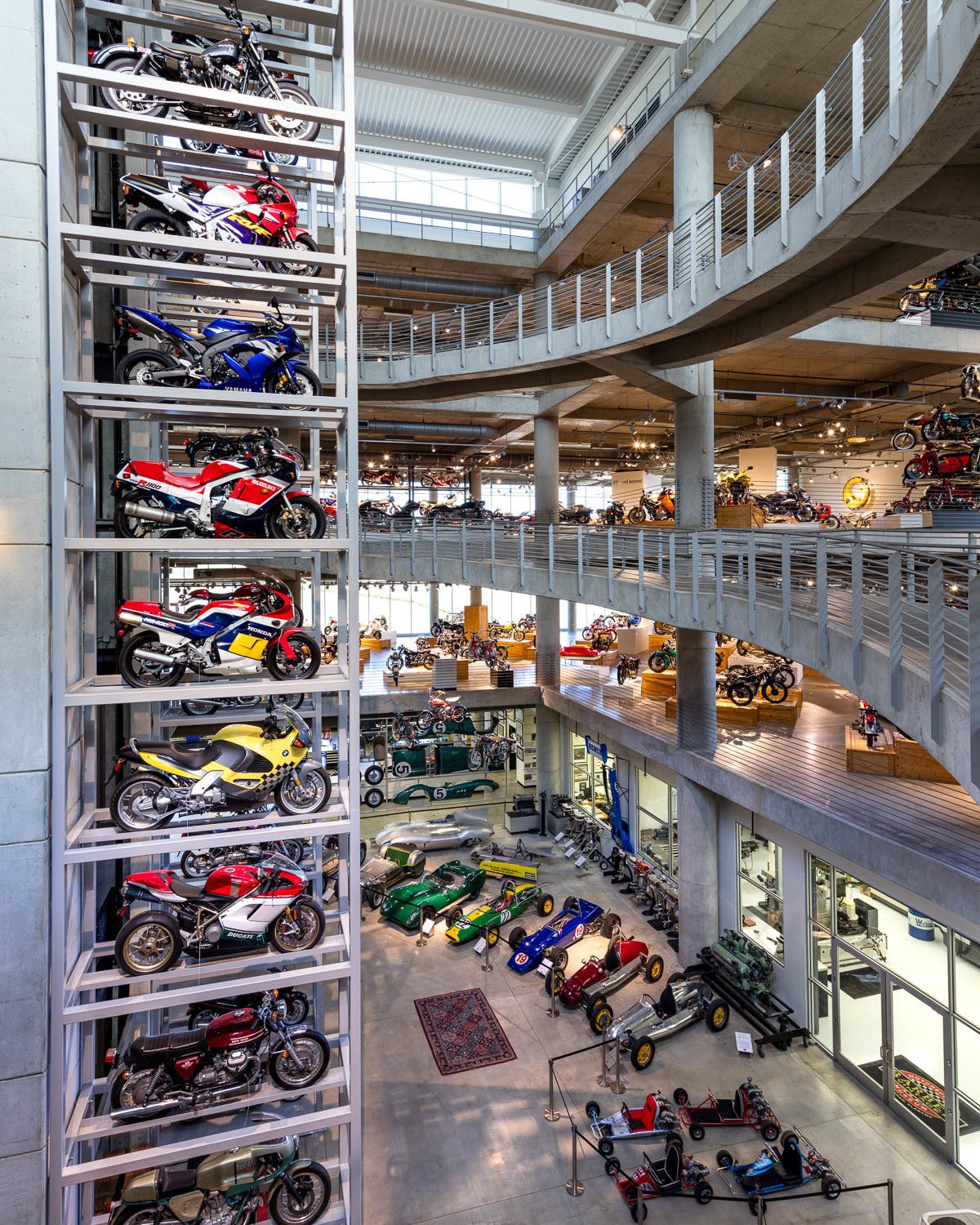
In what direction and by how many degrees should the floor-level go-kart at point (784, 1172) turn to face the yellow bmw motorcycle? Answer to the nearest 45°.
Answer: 0° — it already faces it

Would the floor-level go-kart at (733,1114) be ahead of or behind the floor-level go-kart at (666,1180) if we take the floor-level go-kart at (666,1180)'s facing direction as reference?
behind

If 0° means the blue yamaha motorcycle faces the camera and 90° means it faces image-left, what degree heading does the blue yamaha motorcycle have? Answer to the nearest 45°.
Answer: approximately 270°

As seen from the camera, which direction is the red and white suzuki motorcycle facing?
to the viewer's right

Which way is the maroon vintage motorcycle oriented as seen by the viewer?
to the viewer's right

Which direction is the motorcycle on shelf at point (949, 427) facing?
to the viewer's left

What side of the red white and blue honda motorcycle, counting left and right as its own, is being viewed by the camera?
right

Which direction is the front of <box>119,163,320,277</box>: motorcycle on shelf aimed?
to the viewer's right

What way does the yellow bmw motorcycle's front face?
to the viewer's right
